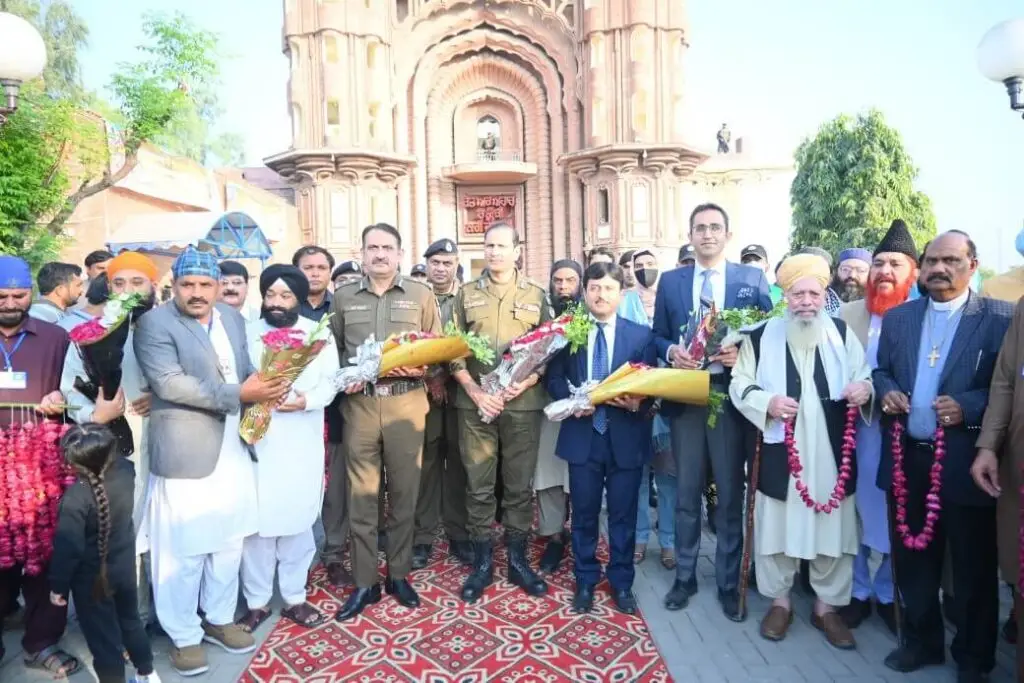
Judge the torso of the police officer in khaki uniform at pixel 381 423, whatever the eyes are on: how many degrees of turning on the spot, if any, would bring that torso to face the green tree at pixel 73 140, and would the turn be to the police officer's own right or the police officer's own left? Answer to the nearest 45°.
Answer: approximately 135° to the police officer's own right

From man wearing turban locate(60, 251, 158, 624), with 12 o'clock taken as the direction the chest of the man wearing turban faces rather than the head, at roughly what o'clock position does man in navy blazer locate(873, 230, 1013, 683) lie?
The man in navy blazer is roughly at 10 o'clock from the man wearing turban.

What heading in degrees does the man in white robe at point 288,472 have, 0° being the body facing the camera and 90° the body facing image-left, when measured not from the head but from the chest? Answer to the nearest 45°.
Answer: approximately 0°

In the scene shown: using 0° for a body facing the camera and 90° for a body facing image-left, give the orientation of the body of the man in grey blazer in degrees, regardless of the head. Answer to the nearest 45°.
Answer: approximately 315°

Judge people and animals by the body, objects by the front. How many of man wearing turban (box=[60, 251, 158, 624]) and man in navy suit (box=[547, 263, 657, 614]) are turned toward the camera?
2

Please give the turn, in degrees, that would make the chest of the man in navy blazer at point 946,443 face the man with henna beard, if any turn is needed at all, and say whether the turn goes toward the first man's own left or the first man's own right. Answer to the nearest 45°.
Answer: approximately 90° to the first man's own right
